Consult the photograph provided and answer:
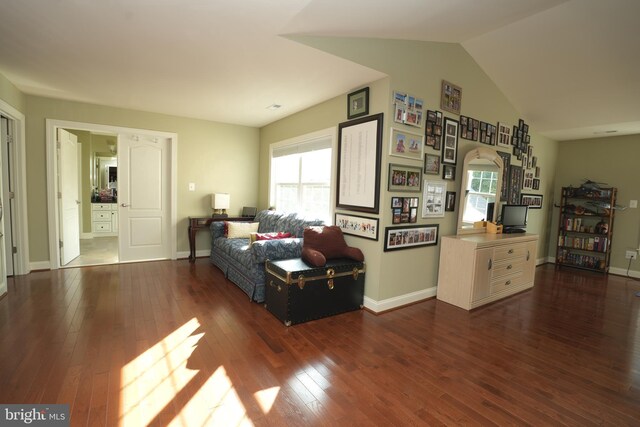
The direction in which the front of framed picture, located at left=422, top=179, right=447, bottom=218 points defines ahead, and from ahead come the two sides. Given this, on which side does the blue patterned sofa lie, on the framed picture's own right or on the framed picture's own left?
on the framed picture's own right

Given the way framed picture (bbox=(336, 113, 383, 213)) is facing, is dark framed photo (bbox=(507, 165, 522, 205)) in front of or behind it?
behind

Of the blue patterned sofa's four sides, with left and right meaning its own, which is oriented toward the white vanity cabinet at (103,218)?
right
